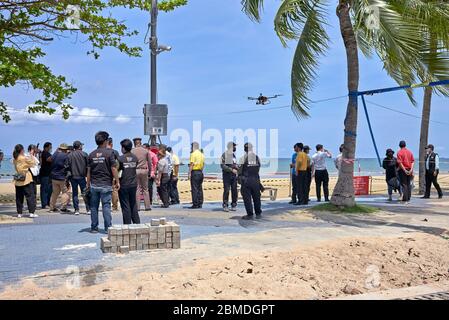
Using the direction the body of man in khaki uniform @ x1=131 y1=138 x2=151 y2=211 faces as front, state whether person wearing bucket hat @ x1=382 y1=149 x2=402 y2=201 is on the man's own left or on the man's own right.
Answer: on the man's own right

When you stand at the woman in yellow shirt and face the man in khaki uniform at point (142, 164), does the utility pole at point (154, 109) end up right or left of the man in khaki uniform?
left

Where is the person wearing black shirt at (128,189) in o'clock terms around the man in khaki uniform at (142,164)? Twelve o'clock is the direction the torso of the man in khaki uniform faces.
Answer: The person wearing black shirt is roughly at 6 o'clock from the man in khaki uniform.

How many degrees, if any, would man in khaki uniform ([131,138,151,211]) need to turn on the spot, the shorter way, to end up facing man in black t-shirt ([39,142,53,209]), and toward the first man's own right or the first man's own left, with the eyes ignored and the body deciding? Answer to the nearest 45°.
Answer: approximately 45° to the first man's own left

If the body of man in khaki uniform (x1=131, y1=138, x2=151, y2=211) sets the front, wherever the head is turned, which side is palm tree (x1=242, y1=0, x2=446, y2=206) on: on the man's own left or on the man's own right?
on the man's own right

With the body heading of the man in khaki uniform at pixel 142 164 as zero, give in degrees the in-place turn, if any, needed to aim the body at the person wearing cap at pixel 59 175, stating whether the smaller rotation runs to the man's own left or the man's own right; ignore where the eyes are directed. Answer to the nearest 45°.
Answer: approximately 90° to the man's own left

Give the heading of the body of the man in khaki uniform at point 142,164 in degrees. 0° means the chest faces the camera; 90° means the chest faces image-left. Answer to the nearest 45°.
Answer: approximately 180°

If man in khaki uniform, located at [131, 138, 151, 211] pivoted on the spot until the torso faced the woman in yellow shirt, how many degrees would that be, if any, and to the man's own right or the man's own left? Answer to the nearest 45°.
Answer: approximately 90° to the man's own left

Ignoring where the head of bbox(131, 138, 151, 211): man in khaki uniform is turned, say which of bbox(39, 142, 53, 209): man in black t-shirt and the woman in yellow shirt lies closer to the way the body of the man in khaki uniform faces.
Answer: the man in black t-shirt

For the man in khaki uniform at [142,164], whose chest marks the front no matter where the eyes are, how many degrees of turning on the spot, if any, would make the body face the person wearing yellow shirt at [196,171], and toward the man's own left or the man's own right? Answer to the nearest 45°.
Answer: approximately 45° to the man's own right

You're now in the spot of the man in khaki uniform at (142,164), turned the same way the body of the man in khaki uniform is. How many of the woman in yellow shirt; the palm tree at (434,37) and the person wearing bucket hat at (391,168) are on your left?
1
